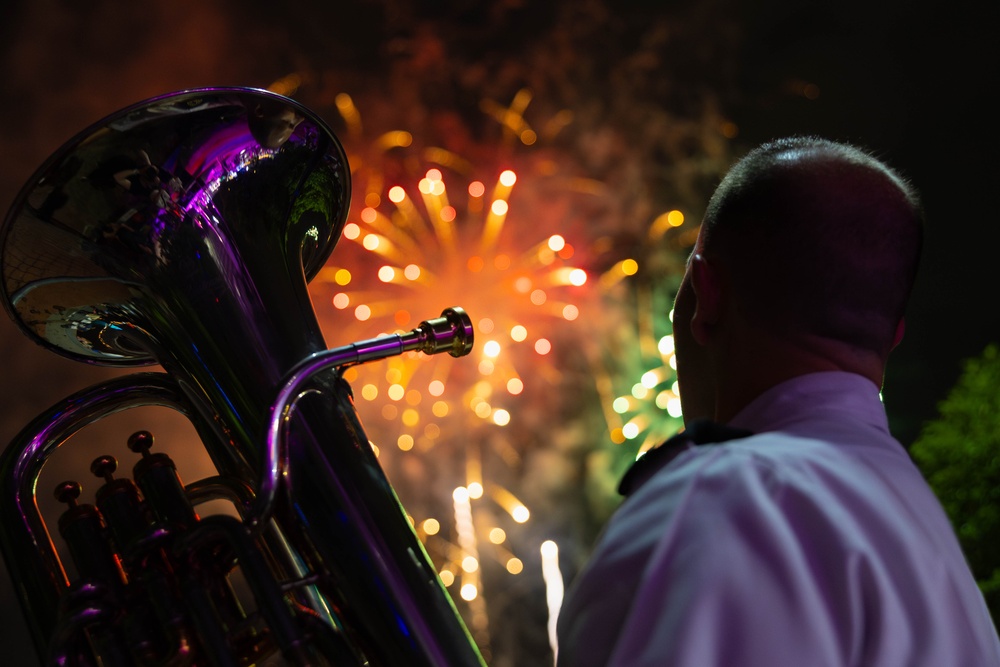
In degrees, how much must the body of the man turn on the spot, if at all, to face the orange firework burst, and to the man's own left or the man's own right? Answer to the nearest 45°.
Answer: approximately 45° to the man's own right

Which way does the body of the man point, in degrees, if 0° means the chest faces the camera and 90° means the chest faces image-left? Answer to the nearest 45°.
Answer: approximately 135°

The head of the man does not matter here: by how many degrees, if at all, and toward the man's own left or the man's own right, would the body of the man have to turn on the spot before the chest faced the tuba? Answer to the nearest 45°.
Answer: approximately 45° to the man's own left

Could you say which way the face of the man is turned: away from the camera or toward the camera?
away from the camera
